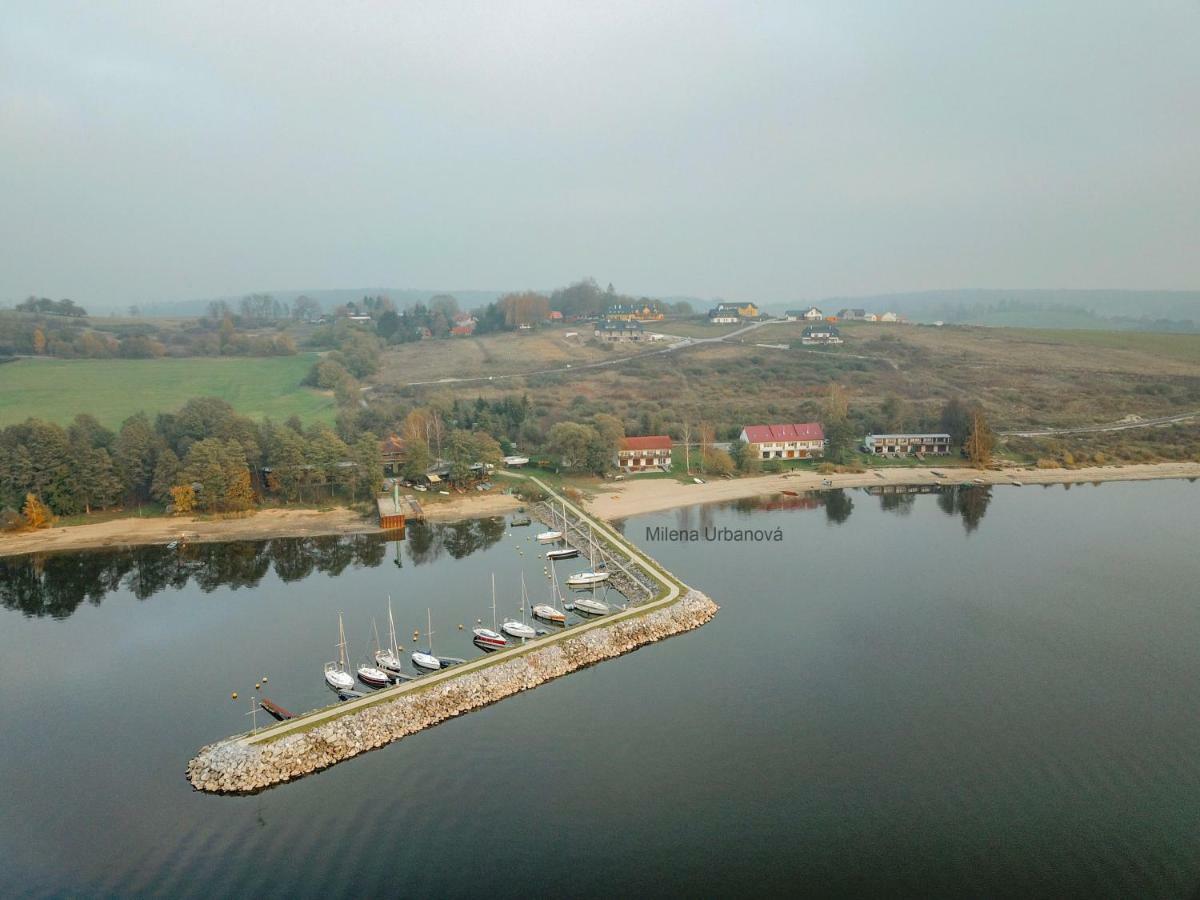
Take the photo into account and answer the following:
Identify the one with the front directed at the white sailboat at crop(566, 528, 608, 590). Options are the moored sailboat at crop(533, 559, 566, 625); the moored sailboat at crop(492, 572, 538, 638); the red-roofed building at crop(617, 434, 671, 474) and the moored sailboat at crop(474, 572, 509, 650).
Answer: the red-roofed building

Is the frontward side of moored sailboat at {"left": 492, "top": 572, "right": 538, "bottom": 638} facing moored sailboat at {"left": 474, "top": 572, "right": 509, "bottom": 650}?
no

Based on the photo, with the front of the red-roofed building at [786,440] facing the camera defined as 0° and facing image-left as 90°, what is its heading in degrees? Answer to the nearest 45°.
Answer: approximately 0°

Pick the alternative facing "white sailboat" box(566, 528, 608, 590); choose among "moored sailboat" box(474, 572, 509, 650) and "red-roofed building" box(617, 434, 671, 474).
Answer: the red-roofed building

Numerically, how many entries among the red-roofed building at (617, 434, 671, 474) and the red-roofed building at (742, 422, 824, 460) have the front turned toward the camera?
2

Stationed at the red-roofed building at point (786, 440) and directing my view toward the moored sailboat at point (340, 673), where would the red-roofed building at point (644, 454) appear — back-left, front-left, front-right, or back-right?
front-right

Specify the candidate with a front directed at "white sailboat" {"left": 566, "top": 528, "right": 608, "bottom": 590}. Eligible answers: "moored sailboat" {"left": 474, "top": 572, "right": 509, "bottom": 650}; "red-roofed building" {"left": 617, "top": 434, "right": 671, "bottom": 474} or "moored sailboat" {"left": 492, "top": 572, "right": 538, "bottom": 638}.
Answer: the red-roofed building

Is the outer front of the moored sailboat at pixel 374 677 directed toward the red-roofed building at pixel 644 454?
no

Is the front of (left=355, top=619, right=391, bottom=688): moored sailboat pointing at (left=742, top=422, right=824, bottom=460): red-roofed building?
no

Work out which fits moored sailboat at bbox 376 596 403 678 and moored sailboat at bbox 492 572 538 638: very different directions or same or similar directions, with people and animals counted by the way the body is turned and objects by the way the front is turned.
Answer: same or similar directions

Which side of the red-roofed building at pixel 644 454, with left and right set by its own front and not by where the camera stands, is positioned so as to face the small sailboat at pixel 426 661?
front

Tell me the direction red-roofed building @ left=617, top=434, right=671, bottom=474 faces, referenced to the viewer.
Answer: facing the viewer
